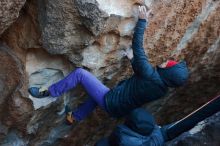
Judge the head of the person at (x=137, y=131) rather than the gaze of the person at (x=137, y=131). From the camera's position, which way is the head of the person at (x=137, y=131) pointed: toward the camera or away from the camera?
away from the camera

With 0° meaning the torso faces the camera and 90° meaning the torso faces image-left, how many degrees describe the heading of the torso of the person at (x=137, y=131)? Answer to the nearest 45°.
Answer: approximately 180°
